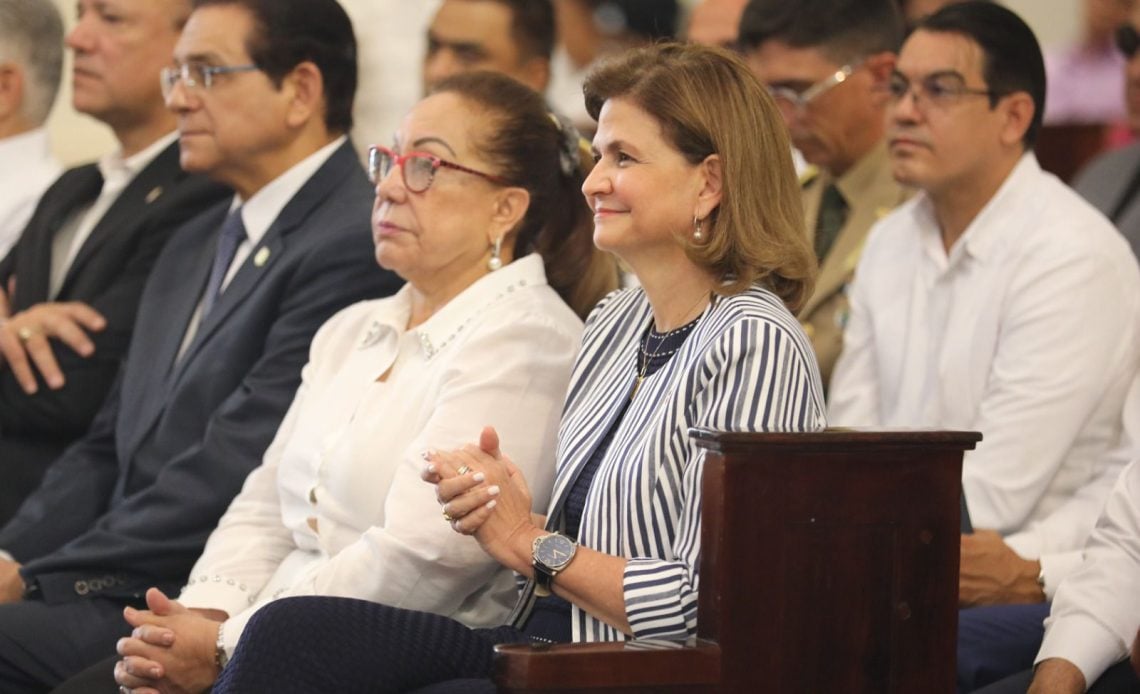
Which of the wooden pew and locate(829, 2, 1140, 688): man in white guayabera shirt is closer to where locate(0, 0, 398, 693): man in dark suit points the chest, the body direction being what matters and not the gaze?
the wooden pew

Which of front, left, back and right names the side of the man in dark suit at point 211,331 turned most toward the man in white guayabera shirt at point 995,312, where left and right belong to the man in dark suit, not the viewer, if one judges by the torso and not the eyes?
left

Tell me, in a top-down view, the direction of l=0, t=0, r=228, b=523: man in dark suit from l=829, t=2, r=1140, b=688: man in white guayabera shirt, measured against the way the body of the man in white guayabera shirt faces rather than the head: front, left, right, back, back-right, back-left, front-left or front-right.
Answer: front-right

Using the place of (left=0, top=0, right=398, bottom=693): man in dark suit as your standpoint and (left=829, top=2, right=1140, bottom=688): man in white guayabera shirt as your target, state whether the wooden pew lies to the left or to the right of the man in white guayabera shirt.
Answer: right

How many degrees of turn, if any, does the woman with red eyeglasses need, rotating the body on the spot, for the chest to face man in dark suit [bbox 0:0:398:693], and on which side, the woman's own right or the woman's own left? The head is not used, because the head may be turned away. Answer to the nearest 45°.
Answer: approximately 90° to the woman's own right
